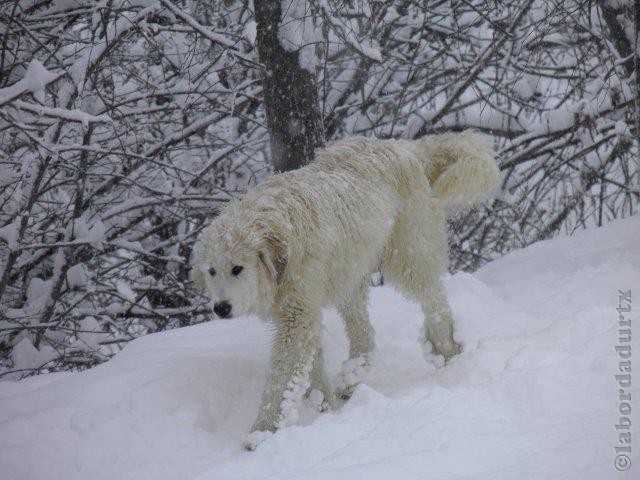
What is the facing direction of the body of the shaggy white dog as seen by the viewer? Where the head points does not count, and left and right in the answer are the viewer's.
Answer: facing the viewer and to the left of the viewer
